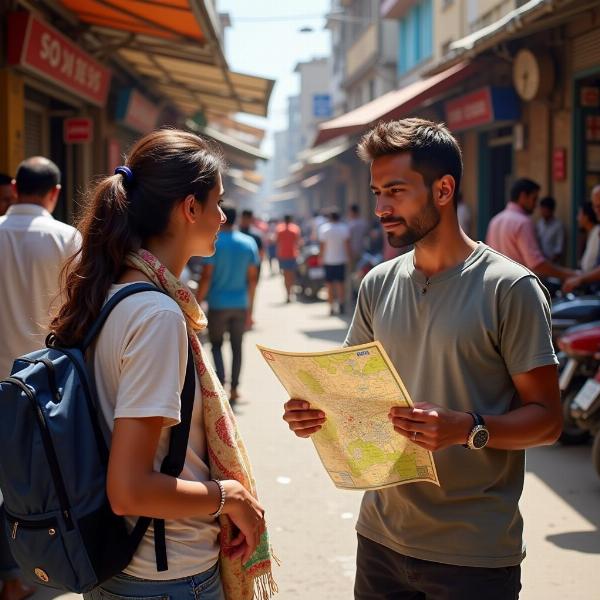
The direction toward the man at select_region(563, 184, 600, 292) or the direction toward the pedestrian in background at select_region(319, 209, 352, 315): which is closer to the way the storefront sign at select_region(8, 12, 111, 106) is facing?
the man

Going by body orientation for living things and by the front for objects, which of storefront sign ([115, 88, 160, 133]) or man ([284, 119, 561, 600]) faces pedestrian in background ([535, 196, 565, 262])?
the storefront sign

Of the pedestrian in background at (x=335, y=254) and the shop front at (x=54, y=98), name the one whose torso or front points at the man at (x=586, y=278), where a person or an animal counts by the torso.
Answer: the shop front

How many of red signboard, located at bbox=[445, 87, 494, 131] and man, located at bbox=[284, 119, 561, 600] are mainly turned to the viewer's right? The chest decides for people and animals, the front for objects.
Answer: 0

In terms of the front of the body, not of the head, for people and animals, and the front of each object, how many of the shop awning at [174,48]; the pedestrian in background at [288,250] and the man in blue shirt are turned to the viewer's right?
1

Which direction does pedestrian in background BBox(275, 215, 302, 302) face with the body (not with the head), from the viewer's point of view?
away from the camera

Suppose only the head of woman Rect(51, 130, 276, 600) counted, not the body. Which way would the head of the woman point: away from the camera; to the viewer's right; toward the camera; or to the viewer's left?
to the viewer's right

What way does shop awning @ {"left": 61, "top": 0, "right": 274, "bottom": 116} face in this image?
to the viewer's right

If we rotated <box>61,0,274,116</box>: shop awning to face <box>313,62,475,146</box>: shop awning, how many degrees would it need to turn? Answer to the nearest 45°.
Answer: approximately 45° to its left

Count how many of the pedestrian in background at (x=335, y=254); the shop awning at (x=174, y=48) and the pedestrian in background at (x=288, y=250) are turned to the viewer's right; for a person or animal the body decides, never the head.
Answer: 1

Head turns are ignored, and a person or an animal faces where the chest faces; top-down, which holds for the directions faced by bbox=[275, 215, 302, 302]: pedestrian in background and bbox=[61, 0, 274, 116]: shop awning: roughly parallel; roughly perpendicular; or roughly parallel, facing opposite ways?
roughly perpendicular

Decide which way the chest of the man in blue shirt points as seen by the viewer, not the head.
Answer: away from the camera
